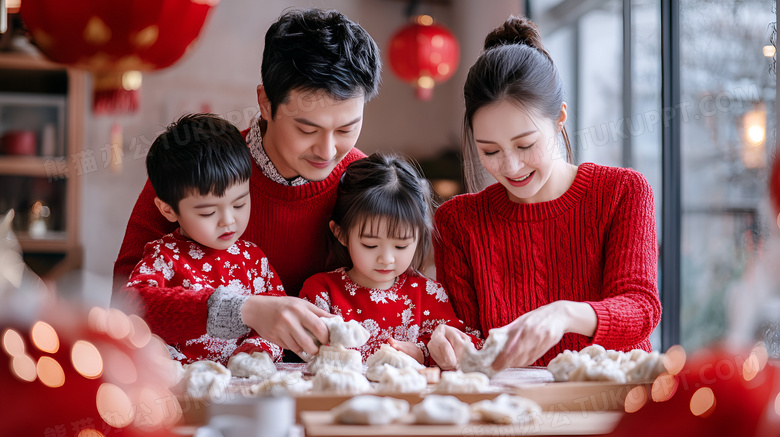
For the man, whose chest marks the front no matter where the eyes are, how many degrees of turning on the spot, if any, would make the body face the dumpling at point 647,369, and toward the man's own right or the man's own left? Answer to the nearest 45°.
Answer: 0° — they already face it

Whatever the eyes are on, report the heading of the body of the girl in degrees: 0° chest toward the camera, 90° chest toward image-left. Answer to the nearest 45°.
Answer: approximately 0°

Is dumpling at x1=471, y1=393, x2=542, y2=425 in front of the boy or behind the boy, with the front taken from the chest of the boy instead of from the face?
in front

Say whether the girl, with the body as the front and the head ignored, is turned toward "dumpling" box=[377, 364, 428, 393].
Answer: yes

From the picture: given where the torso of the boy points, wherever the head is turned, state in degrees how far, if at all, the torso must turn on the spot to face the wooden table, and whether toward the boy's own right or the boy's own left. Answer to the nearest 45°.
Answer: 0° — they already face it

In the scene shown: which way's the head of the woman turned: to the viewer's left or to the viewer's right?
to the viewer's left
